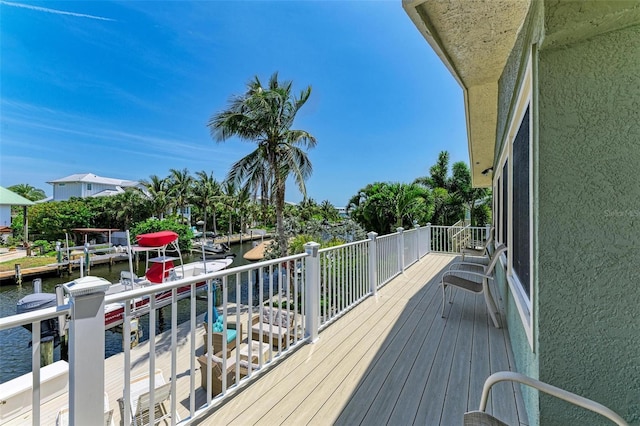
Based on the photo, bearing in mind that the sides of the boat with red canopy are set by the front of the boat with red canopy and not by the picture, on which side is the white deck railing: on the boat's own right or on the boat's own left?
on the boat's own right

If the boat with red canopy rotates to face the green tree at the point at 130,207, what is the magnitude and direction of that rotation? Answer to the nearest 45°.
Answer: approximately 45° to its left

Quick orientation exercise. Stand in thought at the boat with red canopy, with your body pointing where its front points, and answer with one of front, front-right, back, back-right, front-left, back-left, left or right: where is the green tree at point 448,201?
front-right

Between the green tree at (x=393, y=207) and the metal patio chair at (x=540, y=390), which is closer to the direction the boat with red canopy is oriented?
the green tree

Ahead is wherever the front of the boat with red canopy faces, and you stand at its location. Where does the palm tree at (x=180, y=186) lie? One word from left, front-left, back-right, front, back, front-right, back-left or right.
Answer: front-left

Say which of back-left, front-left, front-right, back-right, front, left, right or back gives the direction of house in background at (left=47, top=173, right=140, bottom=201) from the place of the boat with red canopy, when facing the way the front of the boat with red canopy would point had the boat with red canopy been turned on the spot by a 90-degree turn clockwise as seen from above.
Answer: back-left

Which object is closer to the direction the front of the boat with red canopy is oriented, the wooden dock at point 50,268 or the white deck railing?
the wooden dock

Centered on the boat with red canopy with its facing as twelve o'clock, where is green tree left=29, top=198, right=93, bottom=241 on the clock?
The green tree is roughly at 10 o'clock from the boat with red canopy.

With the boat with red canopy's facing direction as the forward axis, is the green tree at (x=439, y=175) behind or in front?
in front

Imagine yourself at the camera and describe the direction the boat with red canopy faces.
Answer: facing away from the viewer and to the right of the viewer
